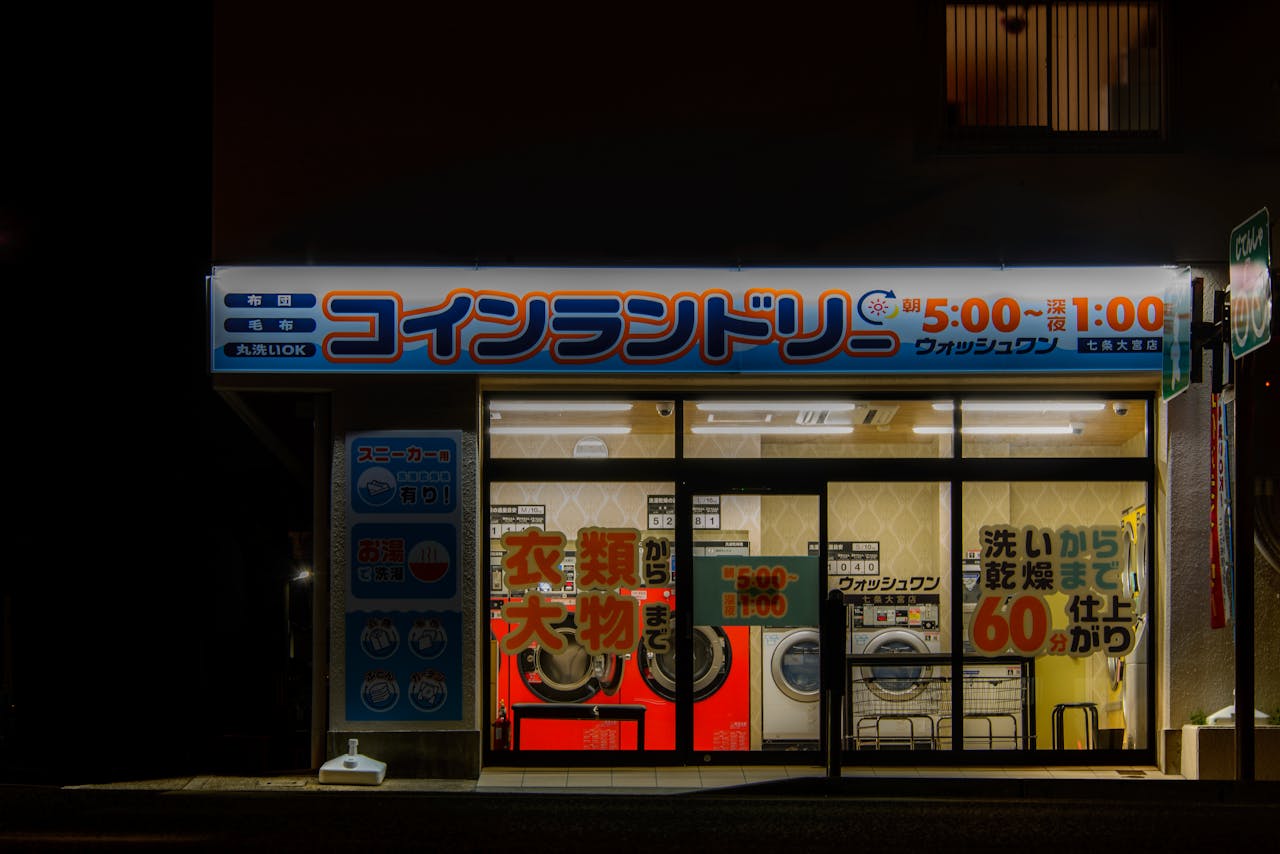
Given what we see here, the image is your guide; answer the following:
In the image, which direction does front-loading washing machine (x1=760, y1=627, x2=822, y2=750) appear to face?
toward the camera

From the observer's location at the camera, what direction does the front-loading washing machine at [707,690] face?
facing the viewer

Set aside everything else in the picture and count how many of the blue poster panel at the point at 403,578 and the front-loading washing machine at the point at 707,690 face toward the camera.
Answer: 2

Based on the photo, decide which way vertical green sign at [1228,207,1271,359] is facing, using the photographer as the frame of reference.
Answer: facing the viewer and to the left of the viewer

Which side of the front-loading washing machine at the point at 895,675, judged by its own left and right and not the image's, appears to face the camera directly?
front

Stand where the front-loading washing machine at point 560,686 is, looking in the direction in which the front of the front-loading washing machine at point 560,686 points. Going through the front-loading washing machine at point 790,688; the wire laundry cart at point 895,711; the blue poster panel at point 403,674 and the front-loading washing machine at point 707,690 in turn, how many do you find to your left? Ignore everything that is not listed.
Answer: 3

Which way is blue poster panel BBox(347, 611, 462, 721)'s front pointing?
toward the camera

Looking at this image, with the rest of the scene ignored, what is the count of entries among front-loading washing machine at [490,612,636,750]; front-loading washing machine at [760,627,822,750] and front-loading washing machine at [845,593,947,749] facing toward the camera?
3

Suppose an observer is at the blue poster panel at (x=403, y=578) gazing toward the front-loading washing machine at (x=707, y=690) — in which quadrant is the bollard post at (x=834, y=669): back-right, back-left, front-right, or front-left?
front-right
